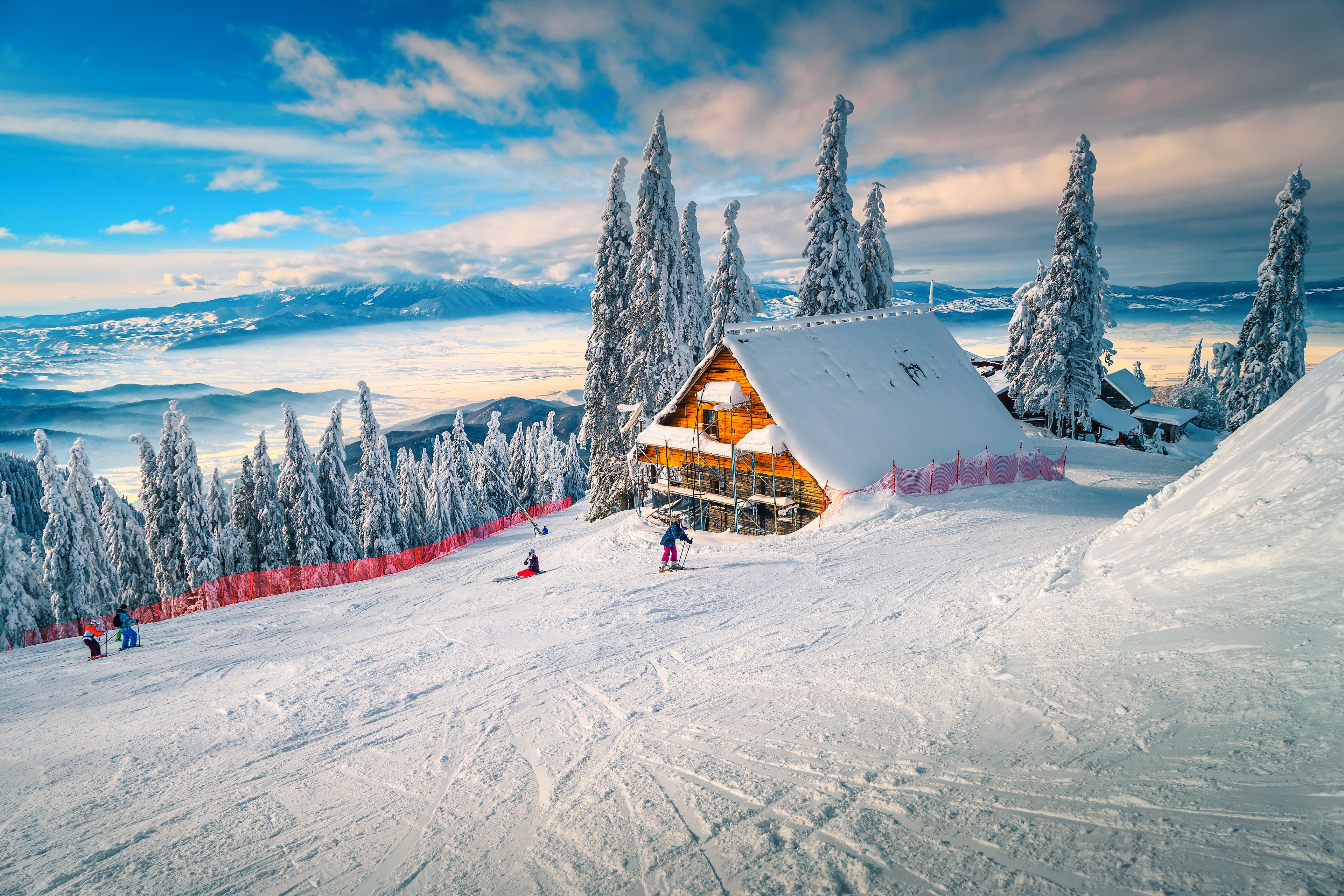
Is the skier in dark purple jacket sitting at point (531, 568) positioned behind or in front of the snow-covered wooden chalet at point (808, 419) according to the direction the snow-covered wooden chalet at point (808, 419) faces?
in front

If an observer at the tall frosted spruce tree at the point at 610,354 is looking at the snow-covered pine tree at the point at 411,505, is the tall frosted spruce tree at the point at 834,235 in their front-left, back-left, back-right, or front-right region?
back-right

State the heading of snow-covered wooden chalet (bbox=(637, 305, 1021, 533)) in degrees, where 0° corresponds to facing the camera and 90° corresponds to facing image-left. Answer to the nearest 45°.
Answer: approximately 45°

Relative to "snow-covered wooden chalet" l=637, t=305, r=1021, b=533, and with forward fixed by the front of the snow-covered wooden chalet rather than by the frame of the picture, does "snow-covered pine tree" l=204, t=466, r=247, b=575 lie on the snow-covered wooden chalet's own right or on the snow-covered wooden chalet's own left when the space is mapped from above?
on the snow-covered wooden chalet's own right

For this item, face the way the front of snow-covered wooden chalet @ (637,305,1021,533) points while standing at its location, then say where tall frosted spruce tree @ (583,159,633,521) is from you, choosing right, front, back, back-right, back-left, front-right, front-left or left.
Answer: right

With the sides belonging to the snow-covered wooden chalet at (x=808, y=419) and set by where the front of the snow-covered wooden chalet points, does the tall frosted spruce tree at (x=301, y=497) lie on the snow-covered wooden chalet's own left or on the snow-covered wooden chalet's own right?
on the snow-covered wooden chalet's own right

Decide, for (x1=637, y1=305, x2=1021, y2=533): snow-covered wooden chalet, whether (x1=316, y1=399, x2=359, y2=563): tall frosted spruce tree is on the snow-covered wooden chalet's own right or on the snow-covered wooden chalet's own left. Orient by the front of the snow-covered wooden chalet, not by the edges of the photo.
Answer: on the snow-covered wooden chalet's own right

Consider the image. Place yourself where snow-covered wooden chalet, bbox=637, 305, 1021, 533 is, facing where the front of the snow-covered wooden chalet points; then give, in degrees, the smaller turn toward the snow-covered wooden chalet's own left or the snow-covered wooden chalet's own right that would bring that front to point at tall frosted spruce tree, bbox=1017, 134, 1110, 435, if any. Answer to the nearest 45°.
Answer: approximately 180°

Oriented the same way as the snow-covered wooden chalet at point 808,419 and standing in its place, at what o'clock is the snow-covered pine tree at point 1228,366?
The snow-covered pine tree is roughly at 6 o'clock from the snow-covered wooden chalet.

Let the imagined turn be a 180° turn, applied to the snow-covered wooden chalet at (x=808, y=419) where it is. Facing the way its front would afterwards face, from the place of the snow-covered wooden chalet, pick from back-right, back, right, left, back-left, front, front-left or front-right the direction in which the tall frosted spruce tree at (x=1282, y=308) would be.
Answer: front

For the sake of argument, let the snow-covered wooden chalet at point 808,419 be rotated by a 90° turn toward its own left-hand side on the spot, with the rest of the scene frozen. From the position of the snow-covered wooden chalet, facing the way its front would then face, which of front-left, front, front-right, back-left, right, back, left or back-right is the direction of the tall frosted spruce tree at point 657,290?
back
